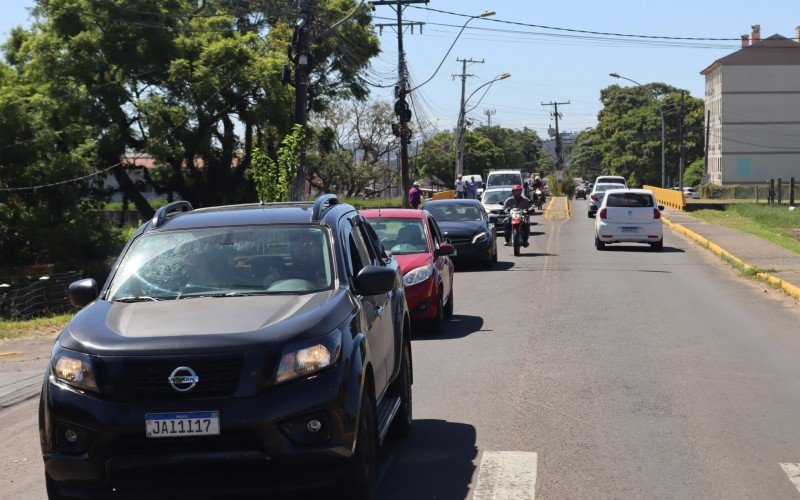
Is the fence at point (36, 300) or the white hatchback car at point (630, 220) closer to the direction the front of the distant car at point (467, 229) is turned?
the fence

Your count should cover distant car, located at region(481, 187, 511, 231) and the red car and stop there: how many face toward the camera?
2

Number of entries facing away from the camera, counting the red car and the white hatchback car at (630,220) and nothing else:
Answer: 1

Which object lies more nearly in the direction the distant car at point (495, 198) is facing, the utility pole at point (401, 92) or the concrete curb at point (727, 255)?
the concrete curb

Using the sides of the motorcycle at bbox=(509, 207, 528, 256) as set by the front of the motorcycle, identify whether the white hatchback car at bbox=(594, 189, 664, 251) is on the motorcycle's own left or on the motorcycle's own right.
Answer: on the motorcycle's own left

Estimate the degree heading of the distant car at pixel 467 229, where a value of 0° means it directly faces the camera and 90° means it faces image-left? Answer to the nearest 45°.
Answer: approximately 45°

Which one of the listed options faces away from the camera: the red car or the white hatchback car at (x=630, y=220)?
the white hatchback car

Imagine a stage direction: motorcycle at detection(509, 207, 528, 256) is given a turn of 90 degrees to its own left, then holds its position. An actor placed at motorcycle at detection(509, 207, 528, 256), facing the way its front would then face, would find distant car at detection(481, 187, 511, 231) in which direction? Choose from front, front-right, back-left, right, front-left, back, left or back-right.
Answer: left

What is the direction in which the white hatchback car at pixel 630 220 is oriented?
away from the camera

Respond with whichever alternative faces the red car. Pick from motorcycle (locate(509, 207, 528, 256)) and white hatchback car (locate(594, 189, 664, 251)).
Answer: the motorcycle

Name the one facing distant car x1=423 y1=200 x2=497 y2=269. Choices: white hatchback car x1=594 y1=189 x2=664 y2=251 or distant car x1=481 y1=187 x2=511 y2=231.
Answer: distant car x1=481 y1=187 x2=511 y2=231
